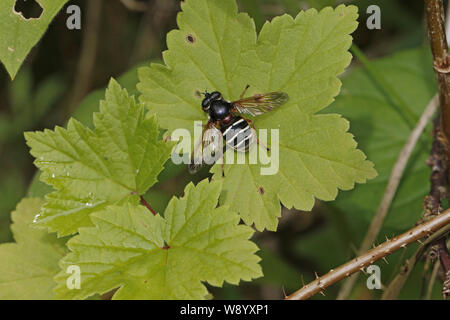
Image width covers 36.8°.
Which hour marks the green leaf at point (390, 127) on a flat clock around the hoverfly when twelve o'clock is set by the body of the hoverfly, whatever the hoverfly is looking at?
The green leaf is roughly at 3 o'clock from the hoverfly.

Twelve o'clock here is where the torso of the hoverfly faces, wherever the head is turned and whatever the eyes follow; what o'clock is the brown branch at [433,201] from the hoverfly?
The brown branch is roughly at 4 o'clock from the hoverfly.

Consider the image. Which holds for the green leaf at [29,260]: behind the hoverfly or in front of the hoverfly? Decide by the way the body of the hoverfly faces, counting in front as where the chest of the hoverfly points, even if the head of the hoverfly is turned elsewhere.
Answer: in front

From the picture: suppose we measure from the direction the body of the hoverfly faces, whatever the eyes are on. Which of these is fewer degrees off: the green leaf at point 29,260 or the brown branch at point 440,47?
the green leaf

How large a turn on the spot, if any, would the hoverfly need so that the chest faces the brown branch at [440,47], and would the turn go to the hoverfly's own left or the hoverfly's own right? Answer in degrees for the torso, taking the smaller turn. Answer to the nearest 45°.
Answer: approximately 135° to the hoverfly's own right

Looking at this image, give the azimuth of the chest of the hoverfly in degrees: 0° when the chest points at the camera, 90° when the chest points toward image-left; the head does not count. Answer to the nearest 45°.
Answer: approximately 135°
